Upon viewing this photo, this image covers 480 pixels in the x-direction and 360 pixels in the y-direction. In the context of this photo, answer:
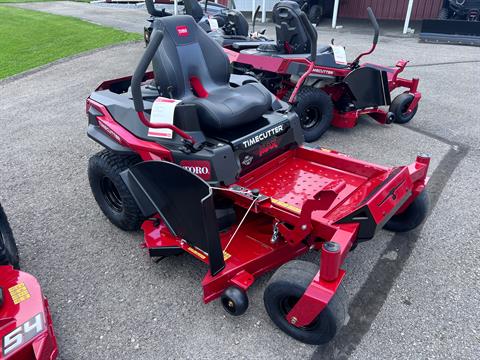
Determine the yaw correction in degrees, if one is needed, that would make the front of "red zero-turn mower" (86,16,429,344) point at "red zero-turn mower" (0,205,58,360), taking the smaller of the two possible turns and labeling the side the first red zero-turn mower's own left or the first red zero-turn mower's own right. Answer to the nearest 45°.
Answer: approximately 90° to the first red zero-turn mower's own right

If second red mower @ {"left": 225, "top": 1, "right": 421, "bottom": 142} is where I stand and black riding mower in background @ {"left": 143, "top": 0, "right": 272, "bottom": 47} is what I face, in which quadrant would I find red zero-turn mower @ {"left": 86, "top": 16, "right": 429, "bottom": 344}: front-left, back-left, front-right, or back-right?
back-left

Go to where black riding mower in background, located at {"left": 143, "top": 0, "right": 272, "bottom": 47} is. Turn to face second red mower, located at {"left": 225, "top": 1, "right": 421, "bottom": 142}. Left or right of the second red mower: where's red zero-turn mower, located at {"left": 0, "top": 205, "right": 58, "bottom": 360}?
right

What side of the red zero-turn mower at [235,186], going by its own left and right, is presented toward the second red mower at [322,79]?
left

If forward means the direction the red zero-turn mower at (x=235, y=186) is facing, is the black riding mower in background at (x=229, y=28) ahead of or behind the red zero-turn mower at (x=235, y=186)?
behind

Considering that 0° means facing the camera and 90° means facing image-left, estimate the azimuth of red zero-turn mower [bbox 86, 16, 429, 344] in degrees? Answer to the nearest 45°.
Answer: approximately 315°

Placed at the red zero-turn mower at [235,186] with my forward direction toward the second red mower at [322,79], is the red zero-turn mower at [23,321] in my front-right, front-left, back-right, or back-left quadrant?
back-left
